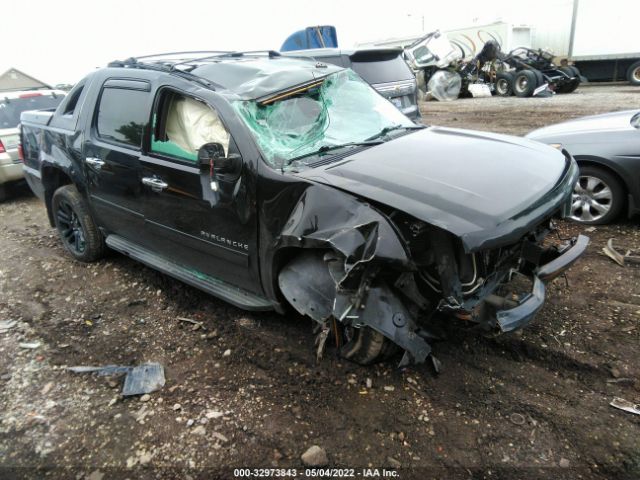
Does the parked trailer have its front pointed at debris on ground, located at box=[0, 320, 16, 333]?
no

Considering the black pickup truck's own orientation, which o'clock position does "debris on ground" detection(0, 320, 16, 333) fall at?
The debris on ground is roughly at 5 o'clock from the black pickup truck.

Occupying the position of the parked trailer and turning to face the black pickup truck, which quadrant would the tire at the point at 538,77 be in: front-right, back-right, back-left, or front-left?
front-right

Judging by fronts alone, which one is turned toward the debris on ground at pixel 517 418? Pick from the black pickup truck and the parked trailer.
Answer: the black pickup truck

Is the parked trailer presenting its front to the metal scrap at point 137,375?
no

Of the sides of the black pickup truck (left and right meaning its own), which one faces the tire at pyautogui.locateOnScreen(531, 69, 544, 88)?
left

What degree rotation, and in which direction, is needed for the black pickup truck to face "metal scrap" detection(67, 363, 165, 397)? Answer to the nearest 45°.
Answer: approximately 135° to its right

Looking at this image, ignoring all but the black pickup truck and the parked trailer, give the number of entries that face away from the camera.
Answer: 0

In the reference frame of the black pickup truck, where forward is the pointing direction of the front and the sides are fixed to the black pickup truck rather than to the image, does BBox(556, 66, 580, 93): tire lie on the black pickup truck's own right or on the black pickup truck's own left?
on the black pickup truck's own left
